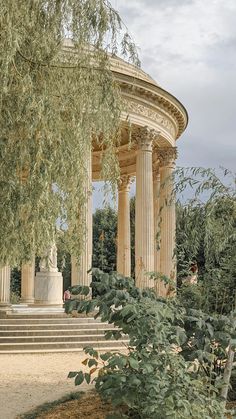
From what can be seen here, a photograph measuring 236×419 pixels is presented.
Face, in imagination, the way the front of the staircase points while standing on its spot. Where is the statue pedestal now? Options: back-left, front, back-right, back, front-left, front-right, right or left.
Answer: back

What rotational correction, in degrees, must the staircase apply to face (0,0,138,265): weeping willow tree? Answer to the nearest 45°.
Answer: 0° — it already faces it

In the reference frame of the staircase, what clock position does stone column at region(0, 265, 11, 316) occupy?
The stone column is roughly at 5 o'clock from the staircase.

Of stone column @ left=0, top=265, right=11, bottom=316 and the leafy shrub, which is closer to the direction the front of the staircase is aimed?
the leafy shrub

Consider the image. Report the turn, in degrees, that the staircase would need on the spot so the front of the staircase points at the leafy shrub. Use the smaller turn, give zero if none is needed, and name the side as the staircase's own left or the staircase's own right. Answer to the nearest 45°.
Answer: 0° — it already faces it

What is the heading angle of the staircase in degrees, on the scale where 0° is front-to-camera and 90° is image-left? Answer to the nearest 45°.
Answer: approximately 0°

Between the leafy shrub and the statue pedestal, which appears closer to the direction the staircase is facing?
the leafy shrub

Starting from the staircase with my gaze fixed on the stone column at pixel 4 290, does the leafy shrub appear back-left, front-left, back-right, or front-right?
back-left
